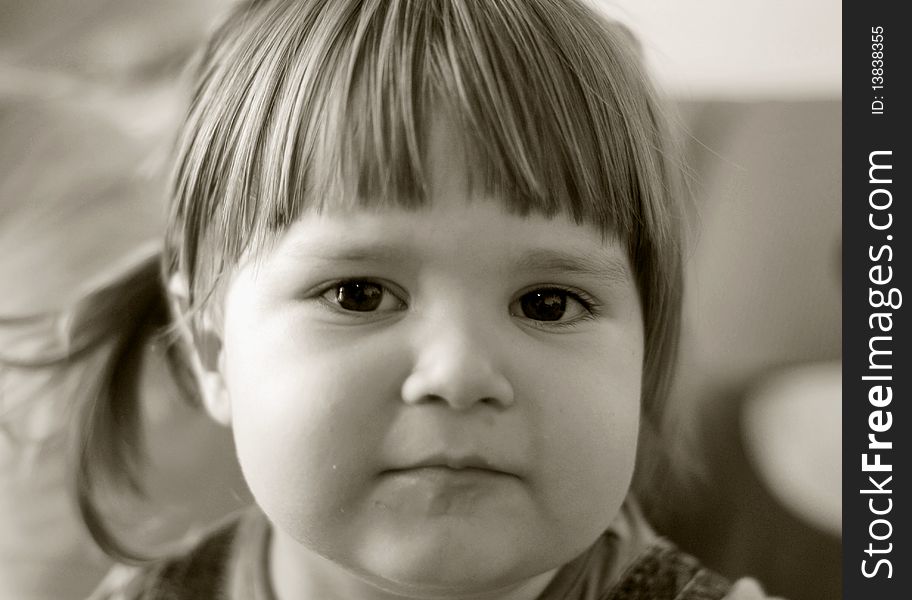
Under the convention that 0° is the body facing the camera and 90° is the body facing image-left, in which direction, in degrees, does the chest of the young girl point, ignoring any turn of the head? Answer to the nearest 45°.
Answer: approximately 0°
